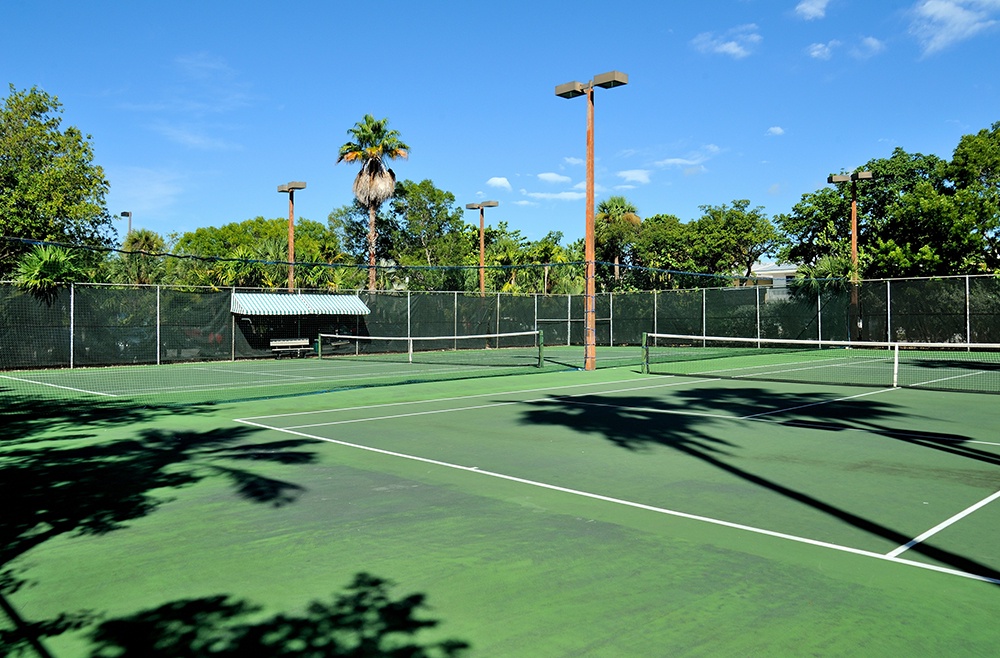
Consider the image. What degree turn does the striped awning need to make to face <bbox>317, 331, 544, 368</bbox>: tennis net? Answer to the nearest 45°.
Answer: approximately 45° to its left

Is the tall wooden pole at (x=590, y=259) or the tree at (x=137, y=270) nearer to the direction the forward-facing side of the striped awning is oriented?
the tall wooden pole

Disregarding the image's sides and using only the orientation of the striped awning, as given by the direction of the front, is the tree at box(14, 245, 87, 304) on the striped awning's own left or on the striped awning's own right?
on the striped awning's own right

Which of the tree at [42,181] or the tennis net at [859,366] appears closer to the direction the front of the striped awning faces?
the tennis net

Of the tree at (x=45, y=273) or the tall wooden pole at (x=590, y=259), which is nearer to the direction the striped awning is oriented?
the tall wooden pole

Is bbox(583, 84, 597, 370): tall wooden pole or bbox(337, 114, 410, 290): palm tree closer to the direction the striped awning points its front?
the tall wooden pole

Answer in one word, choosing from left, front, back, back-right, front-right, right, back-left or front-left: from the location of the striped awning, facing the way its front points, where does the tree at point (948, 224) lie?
front-left

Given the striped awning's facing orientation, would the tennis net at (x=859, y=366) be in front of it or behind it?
in front

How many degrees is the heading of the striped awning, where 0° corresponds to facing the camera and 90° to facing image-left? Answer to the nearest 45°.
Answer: approximately 315°

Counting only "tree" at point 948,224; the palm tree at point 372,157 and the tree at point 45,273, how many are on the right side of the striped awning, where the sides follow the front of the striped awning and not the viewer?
1

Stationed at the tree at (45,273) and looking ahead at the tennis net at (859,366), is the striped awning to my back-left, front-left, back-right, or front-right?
front-left

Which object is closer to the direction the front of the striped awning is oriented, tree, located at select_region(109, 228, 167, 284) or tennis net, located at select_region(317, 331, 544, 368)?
the tennis net
